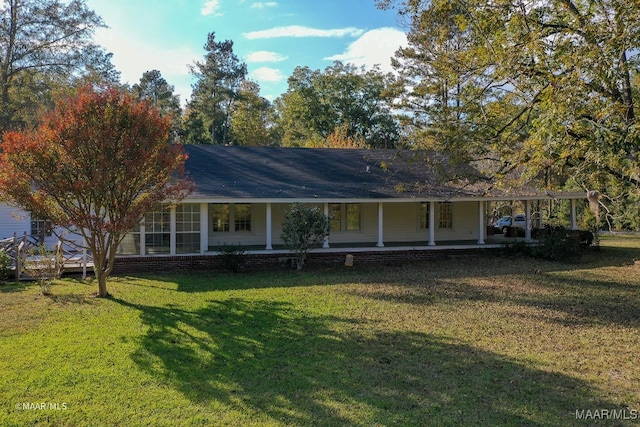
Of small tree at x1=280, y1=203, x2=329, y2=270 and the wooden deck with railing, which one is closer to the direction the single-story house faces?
the small tree

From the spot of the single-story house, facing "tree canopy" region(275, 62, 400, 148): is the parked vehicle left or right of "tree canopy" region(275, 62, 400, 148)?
right

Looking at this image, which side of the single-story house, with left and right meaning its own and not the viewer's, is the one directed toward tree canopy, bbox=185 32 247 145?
back

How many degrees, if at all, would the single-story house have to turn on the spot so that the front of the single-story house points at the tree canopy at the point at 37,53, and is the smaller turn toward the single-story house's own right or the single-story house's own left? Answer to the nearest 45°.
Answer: approximately 135° to the single-story house's own right

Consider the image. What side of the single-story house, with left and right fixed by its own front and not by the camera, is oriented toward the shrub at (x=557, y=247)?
left

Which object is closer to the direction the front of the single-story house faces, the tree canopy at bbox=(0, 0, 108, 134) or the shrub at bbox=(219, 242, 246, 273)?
the shrub

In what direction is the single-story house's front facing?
toward the camera

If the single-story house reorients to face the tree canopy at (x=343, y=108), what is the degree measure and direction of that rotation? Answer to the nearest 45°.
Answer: approximately 180°

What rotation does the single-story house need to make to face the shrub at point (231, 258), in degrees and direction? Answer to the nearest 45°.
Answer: approximately 45° to its right

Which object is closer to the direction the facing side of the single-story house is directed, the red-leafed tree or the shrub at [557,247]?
the red-leafed tree

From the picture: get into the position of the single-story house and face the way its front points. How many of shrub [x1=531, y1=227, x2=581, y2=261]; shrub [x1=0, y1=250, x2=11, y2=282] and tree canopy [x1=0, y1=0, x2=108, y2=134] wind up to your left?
1

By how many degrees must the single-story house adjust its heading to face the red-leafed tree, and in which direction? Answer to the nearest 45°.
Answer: approximately 45° to its right

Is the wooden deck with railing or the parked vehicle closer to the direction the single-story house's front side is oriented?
the wooden deck with railing
